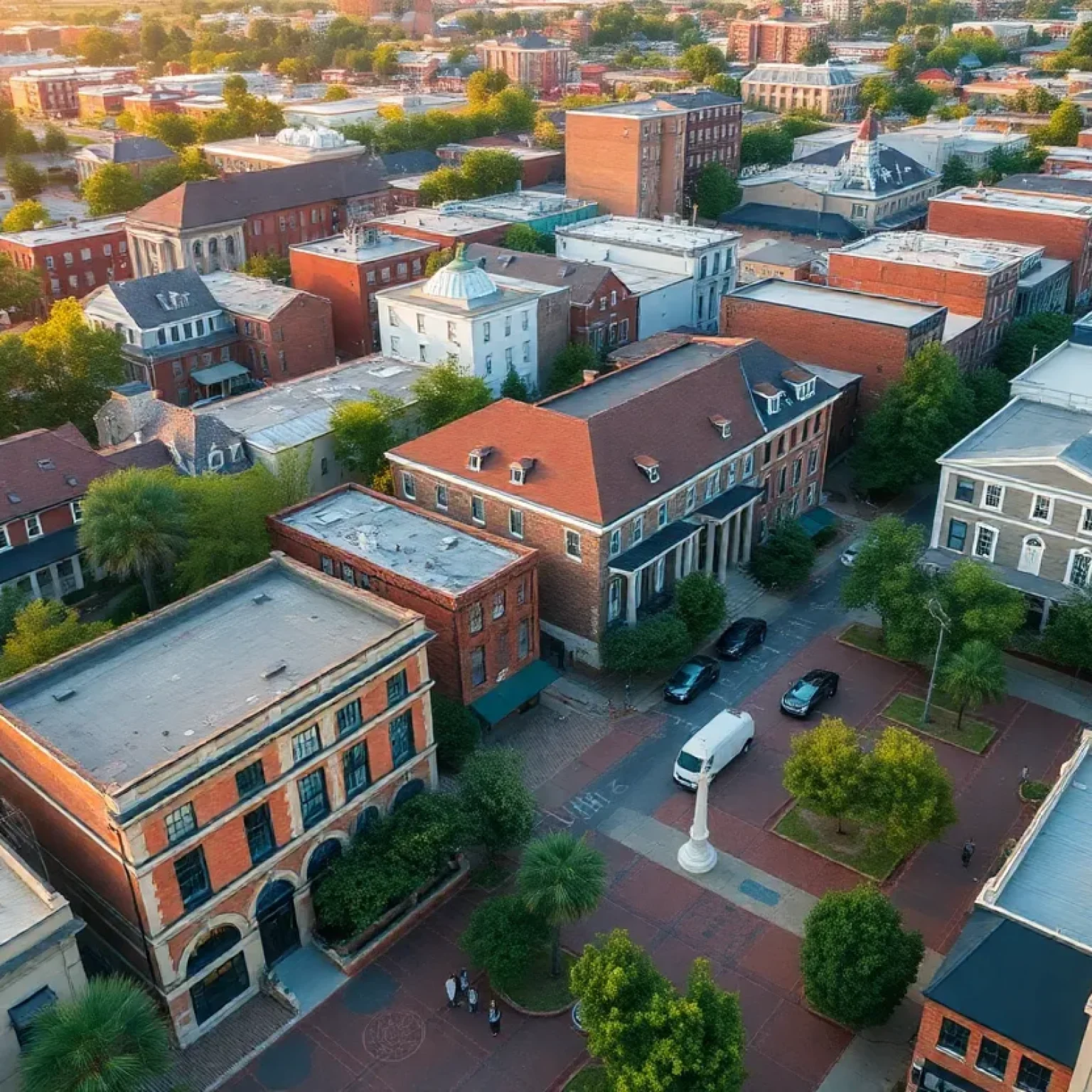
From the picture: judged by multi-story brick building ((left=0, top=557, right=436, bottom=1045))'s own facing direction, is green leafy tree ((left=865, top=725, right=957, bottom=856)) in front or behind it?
in front

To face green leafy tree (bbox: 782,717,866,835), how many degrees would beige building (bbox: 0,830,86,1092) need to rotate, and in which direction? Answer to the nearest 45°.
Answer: approximately 45° to its left

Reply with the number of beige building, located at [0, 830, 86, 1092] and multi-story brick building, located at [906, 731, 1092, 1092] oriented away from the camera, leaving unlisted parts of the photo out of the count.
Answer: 0

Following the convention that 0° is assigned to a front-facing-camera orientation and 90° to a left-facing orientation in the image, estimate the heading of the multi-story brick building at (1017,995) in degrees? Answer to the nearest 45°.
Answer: approximately 45°

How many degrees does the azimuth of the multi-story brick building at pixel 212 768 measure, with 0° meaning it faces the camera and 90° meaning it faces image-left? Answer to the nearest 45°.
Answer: approximately 315°

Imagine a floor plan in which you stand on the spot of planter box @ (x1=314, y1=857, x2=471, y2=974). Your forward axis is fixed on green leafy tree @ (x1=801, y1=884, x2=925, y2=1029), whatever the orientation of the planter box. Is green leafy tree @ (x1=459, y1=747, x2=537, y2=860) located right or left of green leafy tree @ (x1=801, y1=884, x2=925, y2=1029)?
left

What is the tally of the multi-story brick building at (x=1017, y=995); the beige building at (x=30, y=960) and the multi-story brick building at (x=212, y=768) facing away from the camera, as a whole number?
0

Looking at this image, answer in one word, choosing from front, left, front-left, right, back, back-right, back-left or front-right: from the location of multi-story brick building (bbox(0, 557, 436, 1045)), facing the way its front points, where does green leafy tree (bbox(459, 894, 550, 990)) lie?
front

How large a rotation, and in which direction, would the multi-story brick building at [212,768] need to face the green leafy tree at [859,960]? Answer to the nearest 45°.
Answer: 0° — it already faces it

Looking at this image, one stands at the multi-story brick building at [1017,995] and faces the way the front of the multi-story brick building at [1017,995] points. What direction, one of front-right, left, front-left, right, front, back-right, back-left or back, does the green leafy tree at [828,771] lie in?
right

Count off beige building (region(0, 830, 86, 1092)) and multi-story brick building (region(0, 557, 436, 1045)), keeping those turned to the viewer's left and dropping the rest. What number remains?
0

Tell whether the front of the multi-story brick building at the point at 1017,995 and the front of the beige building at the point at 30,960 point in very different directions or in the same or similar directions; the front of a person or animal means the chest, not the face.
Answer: very different directions

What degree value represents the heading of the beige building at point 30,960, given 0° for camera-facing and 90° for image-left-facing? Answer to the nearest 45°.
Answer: approximately 315°

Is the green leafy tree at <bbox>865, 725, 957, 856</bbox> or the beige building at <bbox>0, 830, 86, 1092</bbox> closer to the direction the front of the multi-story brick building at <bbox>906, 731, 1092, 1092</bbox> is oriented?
the beige building
